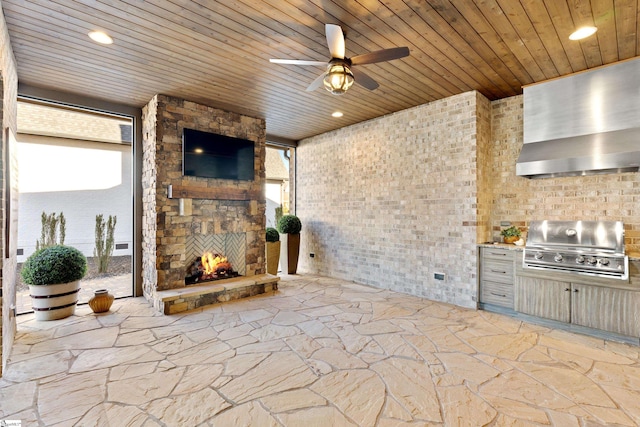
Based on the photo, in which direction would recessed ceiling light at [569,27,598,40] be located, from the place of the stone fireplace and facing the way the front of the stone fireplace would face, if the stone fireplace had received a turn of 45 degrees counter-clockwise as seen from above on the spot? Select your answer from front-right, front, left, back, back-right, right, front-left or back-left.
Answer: front-right

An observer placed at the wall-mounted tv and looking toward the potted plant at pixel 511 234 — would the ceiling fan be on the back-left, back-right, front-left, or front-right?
front-right

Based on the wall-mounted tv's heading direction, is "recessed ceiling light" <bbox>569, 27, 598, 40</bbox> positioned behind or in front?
in front

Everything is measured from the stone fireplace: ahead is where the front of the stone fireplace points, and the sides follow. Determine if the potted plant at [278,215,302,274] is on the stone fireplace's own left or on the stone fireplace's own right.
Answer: on the stone fireplace's own left

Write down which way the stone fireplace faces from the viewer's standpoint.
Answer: facing the viewer and to the right of the viewer

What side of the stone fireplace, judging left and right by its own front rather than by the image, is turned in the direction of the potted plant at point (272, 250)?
left

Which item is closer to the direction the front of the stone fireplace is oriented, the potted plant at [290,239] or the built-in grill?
the built-in grill

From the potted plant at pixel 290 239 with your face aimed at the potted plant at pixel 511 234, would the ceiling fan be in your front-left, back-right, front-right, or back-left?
front-right

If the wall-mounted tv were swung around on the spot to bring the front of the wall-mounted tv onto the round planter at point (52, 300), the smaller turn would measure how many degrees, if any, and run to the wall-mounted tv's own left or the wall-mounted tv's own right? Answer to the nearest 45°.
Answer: approximately 135° to the wall-mounted tv's own right
